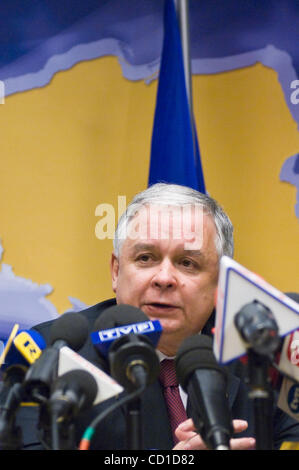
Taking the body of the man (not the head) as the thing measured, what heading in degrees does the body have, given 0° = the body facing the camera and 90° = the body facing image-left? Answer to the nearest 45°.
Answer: approximately 0°

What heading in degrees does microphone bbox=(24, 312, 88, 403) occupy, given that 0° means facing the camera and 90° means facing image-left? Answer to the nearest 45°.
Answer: approximately 225°

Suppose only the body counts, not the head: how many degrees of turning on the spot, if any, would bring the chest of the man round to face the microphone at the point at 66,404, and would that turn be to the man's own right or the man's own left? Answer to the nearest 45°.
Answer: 0° — they already face it

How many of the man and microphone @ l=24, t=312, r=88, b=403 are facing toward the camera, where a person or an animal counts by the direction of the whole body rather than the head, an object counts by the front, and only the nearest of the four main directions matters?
1

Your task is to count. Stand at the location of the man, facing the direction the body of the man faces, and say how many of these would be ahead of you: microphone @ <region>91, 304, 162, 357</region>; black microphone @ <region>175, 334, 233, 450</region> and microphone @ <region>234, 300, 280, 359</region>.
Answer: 3
